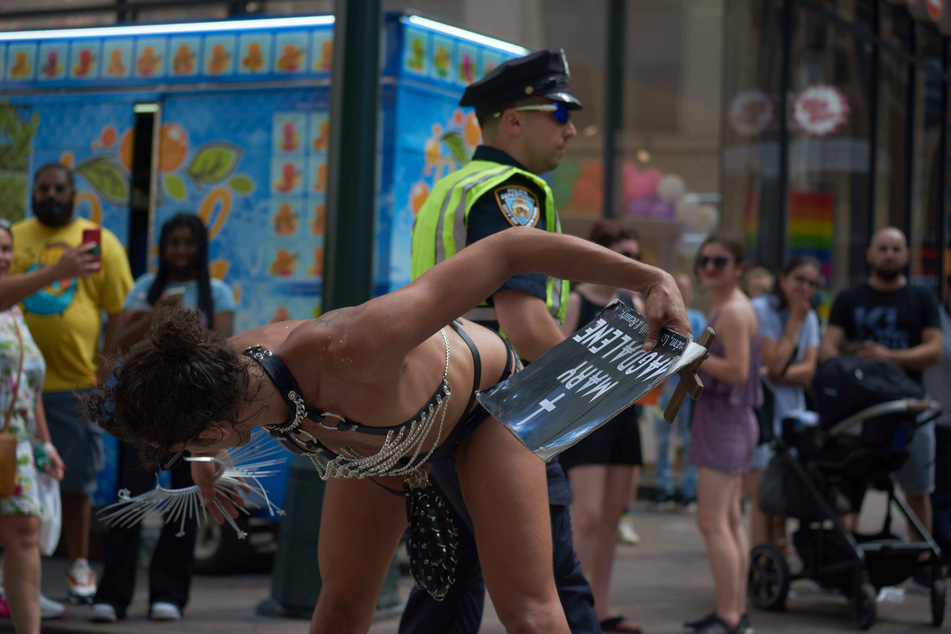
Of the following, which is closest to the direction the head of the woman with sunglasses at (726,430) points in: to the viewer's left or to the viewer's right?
to the viewer's left

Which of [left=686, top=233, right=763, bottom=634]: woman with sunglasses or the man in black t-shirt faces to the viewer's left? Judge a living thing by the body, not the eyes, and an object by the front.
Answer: the woman with sunglasses

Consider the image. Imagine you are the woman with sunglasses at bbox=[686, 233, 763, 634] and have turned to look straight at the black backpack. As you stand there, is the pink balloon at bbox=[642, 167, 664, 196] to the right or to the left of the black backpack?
left

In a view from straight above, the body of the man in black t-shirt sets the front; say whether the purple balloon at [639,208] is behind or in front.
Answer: behind

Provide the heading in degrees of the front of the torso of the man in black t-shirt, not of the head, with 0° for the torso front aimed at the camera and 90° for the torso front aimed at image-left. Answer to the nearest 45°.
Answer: approximately 0°

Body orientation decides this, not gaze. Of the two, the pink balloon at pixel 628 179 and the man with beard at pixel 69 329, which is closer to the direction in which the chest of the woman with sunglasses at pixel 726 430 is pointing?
the man with beard

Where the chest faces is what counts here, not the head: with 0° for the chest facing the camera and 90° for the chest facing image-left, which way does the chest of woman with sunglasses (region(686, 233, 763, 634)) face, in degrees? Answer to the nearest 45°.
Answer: approximately 90°

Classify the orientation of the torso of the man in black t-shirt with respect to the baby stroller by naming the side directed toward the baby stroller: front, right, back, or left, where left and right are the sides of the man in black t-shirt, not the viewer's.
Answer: front

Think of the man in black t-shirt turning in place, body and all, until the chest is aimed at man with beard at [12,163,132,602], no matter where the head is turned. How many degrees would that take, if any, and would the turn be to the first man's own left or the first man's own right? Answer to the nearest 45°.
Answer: approximately 45° to the first man's own right

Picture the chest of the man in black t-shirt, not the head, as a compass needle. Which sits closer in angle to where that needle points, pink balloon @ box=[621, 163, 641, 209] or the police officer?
the police officer
